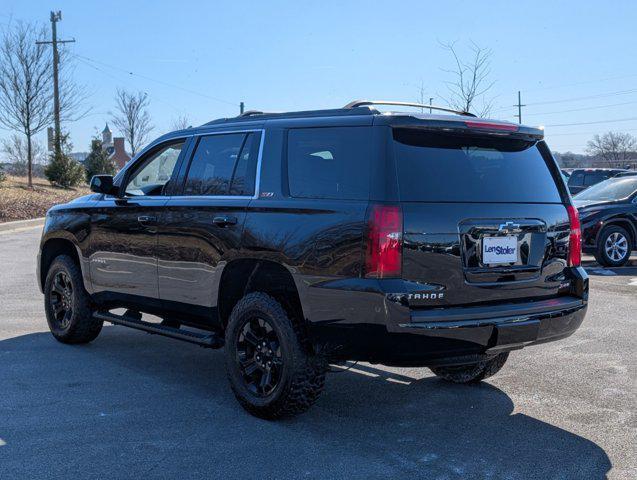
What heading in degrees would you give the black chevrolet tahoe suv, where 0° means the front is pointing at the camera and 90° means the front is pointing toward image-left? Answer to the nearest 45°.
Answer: approximately 135°

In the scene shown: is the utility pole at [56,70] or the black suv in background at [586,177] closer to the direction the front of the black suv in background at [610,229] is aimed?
the utility pole

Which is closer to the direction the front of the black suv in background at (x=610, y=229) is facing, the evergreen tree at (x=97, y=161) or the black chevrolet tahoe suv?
the black chevrolet tahoe suv

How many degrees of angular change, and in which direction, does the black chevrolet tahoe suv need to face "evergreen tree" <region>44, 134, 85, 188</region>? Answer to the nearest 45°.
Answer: approximately 45° to its right

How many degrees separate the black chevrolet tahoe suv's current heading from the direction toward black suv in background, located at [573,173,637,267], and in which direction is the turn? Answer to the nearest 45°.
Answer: approximately 90° to its right

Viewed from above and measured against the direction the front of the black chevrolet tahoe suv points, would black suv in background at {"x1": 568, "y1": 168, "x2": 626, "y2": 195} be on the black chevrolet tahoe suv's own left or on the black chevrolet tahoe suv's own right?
on the black chevrolet tahoe suv's own right

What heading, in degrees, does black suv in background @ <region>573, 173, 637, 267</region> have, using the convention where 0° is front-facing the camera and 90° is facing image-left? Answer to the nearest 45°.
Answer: approximately 45°

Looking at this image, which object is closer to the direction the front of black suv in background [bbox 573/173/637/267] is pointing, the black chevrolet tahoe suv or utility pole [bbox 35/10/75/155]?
the black chevrolet tahoe suv

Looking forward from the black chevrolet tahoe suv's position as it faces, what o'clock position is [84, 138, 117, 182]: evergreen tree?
The evergreen tree is roughly at 1 o'clock from the black chevrolet tahoe suv.

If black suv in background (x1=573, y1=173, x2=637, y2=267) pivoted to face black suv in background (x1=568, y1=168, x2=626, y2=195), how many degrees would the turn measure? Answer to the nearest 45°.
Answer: approximately 135° to its right

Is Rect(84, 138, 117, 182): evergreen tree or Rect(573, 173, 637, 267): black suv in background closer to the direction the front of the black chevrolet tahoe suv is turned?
the evergreen tree

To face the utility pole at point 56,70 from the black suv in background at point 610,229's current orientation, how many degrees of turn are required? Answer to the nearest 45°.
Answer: approximately 90° to its right

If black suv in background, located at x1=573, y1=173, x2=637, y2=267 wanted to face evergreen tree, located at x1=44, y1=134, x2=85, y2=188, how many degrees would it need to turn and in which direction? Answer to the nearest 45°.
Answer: approximately 90° to its right

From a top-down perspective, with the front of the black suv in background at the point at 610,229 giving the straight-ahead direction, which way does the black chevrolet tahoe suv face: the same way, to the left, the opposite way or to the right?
to the right

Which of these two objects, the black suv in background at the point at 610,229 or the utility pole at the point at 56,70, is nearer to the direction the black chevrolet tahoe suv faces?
the utility pole
